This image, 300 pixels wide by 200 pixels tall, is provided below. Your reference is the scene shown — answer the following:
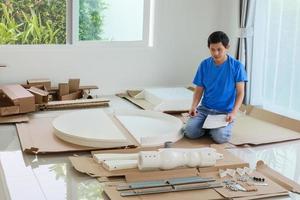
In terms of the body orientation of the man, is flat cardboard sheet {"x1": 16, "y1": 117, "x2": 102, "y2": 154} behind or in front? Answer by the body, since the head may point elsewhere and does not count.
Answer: in front

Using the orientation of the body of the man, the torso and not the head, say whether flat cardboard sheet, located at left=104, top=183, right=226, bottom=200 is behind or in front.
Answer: in front

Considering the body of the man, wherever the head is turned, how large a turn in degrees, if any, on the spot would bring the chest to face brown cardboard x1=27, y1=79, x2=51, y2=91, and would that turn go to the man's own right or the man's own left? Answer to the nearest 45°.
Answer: approximately 90° to the man's own right

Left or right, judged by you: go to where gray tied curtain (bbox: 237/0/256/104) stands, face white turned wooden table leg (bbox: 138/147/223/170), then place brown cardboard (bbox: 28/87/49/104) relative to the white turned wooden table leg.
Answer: right

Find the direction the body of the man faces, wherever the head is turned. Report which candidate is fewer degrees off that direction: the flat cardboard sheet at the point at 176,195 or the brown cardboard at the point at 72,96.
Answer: the flat cardboard sheet

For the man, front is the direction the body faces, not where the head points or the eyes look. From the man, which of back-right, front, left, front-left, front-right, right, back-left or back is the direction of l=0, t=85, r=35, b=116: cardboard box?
front-right

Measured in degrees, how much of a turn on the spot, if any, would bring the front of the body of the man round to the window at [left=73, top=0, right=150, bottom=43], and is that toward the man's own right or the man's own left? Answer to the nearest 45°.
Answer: approximately 90° to the man's own right

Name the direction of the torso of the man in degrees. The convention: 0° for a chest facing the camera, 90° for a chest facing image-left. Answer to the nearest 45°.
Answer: approximately 45°

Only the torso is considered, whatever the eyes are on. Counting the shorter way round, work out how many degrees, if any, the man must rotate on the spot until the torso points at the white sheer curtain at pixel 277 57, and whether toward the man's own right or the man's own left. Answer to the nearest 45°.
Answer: approximately 180°

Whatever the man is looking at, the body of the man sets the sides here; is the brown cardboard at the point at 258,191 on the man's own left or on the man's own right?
on the man's own left

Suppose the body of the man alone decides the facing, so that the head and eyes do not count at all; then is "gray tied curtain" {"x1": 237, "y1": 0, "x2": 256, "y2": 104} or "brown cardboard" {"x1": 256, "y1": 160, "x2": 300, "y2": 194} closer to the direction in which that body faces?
the brown cardboard

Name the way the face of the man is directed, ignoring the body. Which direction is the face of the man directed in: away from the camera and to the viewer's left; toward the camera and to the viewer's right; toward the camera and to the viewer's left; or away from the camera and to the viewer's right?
toward the camera and to the viewer's left

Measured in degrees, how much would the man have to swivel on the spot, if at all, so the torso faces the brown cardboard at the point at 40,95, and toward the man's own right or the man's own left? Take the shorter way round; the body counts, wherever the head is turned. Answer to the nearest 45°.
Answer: approximately 45° to the man's own right
